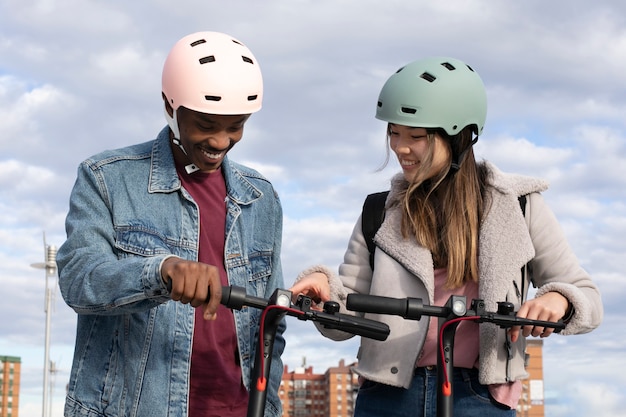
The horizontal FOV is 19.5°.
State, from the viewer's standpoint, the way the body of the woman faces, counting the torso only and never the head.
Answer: toward the camera

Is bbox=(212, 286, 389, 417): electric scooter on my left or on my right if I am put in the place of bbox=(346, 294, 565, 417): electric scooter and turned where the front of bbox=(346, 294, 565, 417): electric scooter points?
on my right

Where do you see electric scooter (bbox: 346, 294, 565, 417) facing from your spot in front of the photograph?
facing the viewer and to the right of the viewer

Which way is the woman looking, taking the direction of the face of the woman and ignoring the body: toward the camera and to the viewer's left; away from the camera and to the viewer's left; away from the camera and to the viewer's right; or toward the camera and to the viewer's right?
toward the camera and to the viewer's left

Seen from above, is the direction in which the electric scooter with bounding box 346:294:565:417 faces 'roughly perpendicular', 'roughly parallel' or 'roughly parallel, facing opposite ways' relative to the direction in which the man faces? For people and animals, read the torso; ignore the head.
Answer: roughly parallel

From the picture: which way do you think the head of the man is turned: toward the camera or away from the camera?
toward the camera

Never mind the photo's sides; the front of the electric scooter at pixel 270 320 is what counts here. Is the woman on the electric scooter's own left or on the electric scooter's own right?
on the electric scooter's own left
